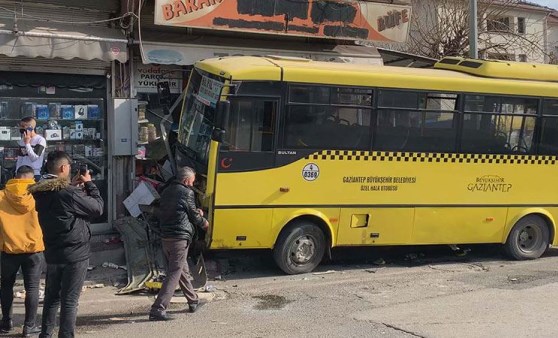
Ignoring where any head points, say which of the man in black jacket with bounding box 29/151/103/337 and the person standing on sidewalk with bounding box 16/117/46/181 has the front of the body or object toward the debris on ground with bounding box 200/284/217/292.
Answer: the man in black jacket

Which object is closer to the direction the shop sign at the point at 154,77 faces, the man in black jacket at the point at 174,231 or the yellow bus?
the man in black jacket

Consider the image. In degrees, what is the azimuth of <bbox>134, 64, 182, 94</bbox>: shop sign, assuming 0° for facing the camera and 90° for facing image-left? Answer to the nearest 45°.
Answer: approximately 0°

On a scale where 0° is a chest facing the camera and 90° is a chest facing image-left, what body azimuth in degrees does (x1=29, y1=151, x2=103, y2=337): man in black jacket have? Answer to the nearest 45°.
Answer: approximately 225°

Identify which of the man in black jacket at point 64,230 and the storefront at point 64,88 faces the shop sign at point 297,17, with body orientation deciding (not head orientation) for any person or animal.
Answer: the man in black jacket

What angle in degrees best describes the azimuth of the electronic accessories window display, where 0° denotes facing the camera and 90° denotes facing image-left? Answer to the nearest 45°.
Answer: approximately 0°

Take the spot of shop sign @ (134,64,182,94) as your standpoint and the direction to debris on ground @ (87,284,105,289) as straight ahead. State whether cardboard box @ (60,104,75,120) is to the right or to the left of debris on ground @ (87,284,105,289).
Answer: right

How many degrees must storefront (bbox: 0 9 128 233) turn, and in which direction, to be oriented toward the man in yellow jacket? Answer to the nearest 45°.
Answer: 0° — it already faces them

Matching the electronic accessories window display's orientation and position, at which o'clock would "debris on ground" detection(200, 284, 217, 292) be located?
The debris on ground is roughly at 11 o'clock from the electronic accessories window display.
